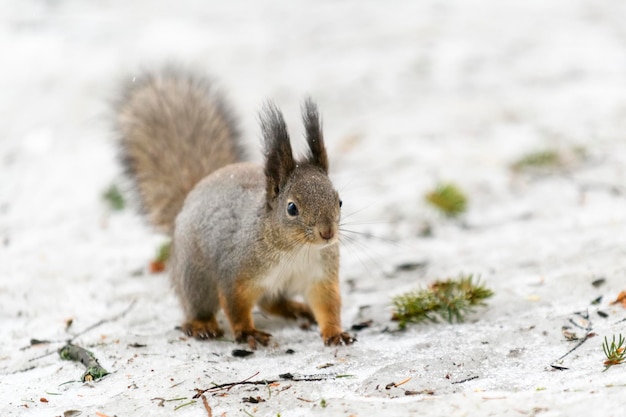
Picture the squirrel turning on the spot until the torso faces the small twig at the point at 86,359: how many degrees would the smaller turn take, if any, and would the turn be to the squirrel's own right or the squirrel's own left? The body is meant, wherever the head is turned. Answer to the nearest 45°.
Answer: approximately 90° to the squirrel's own right

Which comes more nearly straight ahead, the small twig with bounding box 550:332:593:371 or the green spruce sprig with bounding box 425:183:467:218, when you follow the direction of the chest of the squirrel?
the small twig

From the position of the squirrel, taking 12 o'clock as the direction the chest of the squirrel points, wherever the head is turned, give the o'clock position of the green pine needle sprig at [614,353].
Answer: The green pine needle sprig is roughly at 12 o'clock from the squirrel.

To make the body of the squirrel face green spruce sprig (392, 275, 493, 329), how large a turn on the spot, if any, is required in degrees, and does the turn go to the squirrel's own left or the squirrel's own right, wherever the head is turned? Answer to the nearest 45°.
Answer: approximately 45° to the squirrel's own left

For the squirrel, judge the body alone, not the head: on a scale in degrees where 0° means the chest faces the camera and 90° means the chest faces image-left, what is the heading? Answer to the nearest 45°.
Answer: approximately 315°

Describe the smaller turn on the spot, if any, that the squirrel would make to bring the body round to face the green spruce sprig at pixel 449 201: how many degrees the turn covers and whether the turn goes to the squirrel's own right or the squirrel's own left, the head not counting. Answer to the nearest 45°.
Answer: approximately 90° to the squirrel's own left

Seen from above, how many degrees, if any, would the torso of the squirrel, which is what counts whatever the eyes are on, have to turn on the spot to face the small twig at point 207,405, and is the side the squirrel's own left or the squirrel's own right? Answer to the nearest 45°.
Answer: approximately 45° to the squirrel's own right
